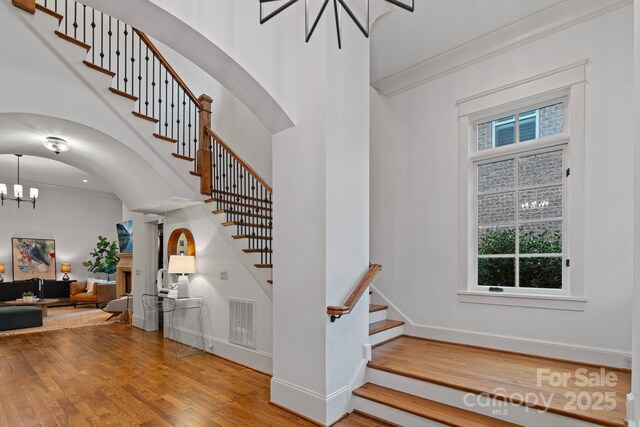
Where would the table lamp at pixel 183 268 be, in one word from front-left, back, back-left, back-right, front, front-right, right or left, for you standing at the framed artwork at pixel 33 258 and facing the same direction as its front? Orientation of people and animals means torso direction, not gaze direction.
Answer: front

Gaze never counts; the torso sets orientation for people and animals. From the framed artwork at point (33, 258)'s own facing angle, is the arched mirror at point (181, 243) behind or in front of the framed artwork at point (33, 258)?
in front

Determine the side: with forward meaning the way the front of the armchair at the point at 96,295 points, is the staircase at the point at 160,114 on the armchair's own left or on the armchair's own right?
on the armchair's own left

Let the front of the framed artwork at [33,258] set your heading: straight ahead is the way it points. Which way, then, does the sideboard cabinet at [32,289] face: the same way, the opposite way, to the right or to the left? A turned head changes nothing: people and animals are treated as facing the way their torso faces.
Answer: the same way

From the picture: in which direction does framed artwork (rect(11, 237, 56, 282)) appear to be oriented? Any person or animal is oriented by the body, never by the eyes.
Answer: toward the camera

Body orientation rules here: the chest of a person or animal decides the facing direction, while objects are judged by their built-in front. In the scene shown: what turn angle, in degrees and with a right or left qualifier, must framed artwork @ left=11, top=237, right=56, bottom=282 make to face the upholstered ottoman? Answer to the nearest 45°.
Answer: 0° — it already faces it

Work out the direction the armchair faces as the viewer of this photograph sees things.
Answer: facing the viewer and to the left of the viewer

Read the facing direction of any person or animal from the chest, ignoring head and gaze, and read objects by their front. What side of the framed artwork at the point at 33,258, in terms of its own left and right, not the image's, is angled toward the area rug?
front

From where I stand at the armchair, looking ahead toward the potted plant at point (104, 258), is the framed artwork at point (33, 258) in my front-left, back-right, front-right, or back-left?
front-left
